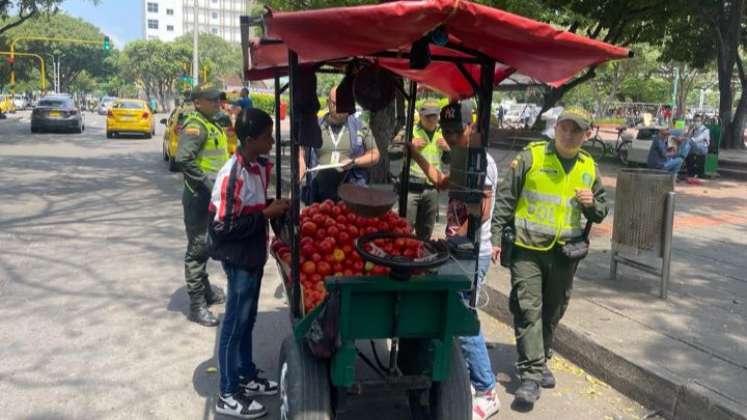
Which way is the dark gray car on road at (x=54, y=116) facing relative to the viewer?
away from the camera

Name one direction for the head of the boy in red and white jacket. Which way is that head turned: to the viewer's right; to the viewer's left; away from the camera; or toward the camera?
to the viewer's right

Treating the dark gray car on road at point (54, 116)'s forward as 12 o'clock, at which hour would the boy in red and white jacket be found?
The boy in red and white jacket is roughly at 6 o'clock from the dark gray car on road.

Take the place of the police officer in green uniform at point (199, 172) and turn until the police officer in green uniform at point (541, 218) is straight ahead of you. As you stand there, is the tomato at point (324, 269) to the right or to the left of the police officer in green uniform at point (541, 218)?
right

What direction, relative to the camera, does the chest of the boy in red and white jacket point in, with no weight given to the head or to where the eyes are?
to the viewer's right

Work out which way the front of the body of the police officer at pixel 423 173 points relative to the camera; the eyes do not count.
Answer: toward the camera

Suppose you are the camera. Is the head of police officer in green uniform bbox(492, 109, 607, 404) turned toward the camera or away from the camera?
toward the camera

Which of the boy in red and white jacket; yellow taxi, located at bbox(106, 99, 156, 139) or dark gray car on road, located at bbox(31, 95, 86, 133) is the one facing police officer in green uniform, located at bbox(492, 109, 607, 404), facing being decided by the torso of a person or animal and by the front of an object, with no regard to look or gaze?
the boy in red and white jacket
